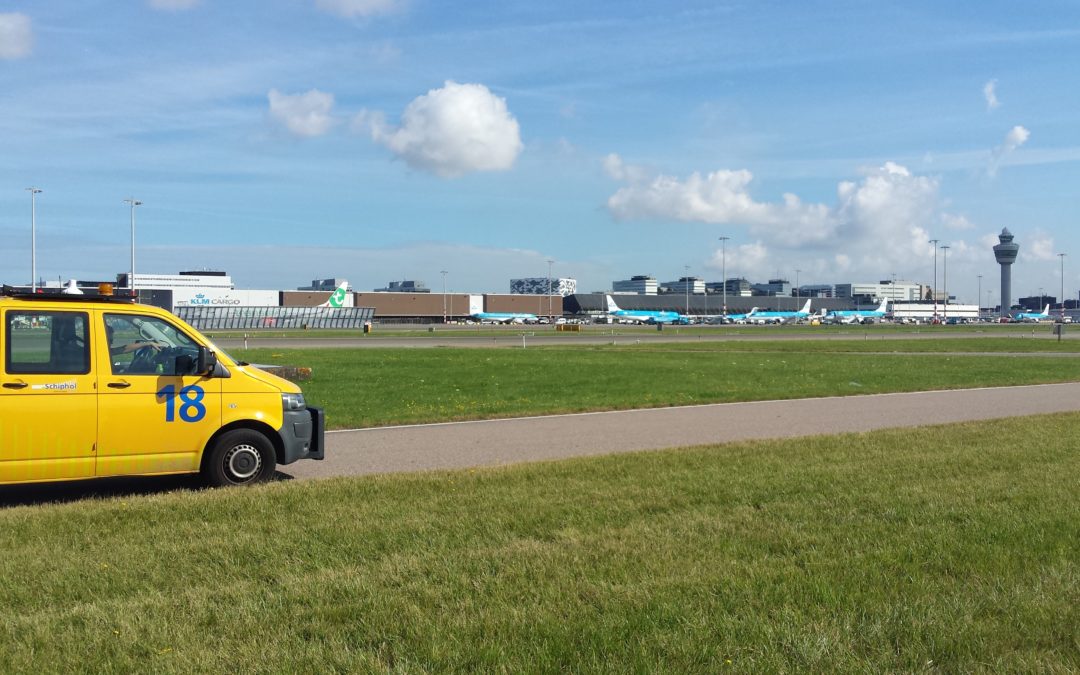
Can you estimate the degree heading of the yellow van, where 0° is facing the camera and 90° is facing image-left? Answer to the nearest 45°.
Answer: approximately 270°
